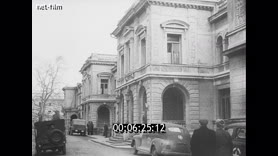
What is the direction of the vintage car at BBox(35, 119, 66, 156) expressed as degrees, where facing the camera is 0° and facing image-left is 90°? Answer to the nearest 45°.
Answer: approximately 180°

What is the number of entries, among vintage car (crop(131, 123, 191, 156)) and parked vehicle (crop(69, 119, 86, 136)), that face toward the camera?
1

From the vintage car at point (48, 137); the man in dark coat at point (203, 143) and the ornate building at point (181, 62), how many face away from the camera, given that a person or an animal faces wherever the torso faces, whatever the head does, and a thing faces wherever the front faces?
2

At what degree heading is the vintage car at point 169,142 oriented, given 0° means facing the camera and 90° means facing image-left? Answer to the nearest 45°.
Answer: approximately 135°

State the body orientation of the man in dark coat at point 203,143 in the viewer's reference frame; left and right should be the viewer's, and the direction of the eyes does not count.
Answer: facing away from the viewer

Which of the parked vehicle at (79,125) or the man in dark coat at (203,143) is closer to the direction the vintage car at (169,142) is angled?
the parked vehicle

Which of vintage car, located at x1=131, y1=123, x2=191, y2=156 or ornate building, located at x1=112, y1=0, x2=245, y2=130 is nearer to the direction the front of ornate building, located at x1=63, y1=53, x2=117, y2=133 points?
the vintage car
